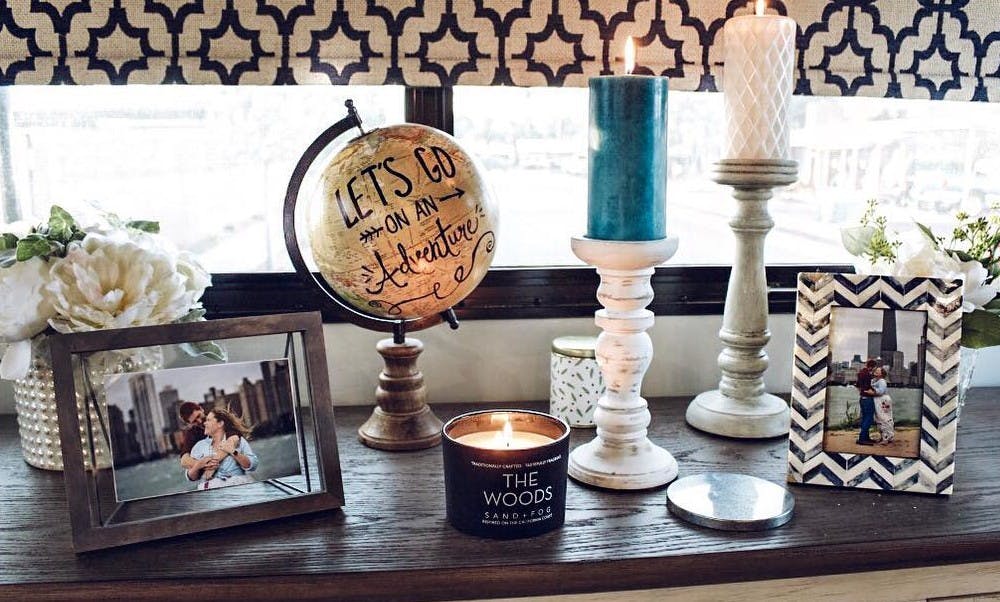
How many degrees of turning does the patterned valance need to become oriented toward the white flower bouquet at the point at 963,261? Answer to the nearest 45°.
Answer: approximately 90° to its left

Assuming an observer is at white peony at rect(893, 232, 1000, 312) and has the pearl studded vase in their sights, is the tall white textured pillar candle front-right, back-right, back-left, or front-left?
front-right

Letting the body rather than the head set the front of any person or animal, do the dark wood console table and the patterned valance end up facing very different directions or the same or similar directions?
same or similar directions

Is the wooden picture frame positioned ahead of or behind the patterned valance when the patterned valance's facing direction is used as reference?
ahead

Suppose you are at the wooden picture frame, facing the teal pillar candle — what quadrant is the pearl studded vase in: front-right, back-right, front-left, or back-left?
back-left

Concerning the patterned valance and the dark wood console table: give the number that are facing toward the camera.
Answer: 2

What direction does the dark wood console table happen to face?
toward the camera

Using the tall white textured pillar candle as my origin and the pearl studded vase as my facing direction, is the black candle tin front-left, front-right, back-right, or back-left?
front-left

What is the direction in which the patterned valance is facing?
toward the camera
